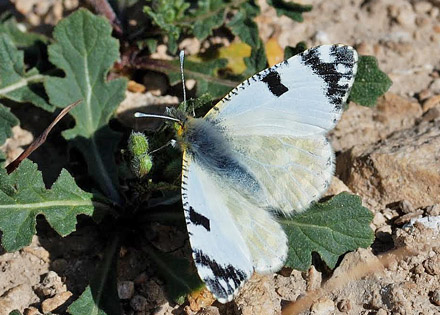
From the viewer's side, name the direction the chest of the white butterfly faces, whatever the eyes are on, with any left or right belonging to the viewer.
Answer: facing away from the viewer and to the left of the viewer

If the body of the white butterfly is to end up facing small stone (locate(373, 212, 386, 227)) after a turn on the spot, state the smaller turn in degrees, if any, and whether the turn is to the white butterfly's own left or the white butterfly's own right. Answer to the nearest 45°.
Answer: approximately 135° to the white butterfly's own right

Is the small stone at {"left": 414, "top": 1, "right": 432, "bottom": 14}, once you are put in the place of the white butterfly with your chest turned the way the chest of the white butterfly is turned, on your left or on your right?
on your right

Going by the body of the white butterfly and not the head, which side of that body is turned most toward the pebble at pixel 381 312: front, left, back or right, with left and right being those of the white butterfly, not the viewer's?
back

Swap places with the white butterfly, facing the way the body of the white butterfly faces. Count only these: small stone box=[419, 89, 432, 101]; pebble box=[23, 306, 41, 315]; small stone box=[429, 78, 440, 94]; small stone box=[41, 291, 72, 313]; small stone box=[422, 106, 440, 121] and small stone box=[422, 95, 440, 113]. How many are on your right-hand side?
4

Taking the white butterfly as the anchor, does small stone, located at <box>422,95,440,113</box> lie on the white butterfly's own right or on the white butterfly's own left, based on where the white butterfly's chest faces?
on the white butterfly's own right

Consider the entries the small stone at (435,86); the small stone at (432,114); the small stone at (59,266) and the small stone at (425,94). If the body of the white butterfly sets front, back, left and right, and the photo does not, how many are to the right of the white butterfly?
3

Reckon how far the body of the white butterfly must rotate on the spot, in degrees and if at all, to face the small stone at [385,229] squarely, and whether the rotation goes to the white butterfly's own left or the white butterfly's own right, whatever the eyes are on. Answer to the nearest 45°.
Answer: approximately 135° to the white butterfly's own right

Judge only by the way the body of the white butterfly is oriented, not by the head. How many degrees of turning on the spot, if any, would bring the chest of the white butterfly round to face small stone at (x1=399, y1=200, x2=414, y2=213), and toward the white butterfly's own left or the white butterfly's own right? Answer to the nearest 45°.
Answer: approximately 135° to the white butterfly's own right

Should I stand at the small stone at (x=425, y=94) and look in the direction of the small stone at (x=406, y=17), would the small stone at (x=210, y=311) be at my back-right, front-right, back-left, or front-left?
back-left
